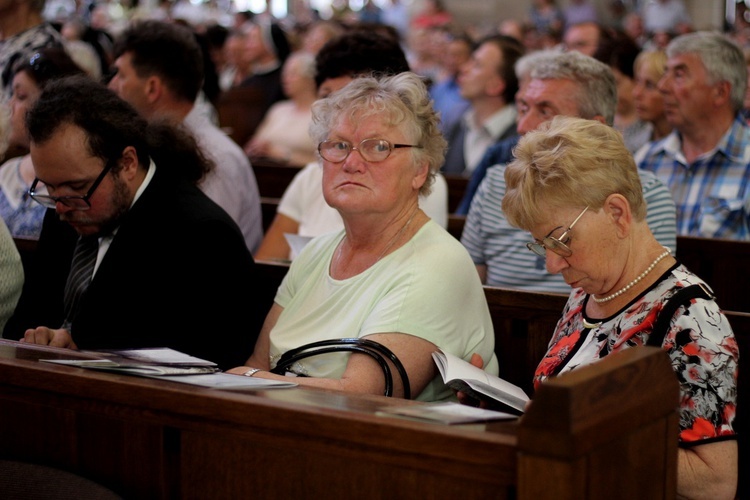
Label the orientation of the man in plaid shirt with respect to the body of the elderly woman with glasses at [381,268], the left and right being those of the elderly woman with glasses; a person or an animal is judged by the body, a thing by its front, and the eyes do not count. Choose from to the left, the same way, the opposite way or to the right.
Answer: the same way

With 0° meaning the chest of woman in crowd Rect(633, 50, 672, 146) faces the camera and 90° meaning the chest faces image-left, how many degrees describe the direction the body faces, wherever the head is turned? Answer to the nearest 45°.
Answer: approximately 45°

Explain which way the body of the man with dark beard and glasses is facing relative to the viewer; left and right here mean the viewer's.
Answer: facing the viewer and to the left of the viewer

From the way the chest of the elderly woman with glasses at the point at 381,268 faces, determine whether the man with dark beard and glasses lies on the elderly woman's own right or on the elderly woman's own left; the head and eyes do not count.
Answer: on the elderly woman's own right

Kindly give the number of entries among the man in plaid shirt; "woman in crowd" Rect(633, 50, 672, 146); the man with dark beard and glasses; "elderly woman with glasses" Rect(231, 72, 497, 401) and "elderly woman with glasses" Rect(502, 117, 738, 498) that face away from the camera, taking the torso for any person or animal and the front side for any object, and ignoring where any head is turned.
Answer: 0

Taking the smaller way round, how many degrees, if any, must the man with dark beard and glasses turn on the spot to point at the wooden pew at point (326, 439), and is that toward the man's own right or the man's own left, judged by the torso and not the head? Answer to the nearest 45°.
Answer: approximately 45° to the man's own left

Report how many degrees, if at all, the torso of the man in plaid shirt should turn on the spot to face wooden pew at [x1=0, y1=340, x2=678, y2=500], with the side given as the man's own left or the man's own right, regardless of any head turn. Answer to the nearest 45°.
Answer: approximately 45° to the man's own left

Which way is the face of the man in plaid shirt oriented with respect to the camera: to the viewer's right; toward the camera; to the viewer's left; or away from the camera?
to the viewer's left

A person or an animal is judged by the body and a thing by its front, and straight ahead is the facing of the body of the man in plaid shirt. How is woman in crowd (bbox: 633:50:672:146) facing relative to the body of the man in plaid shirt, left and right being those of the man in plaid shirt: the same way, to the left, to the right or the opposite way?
the same way

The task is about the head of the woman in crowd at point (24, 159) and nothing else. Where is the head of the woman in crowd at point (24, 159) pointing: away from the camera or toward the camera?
toward the camera

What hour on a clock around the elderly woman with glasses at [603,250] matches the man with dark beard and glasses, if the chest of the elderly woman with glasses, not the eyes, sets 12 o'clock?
The man with dark beard and glasses is roughly at 2 o'clock from the elderly woman with glasses.

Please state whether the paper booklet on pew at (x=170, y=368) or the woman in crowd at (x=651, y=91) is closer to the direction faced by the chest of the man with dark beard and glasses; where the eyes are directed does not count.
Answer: the paper booklet on pew

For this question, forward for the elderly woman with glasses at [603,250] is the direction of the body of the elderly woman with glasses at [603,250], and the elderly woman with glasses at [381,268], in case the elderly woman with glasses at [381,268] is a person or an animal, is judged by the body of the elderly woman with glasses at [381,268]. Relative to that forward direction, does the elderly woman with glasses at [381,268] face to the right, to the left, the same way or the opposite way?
the same way

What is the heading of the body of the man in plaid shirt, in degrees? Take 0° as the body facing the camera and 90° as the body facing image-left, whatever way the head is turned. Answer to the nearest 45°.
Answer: approximately 45°

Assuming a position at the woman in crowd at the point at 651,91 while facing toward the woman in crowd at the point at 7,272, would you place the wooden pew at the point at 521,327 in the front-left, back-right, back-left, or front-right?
front-left

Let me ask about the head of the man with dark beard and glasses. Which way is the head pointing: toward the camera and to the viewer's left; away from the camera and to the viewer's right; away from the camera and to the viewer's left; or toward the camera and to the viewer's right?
toward the camera and to the viewer's left
